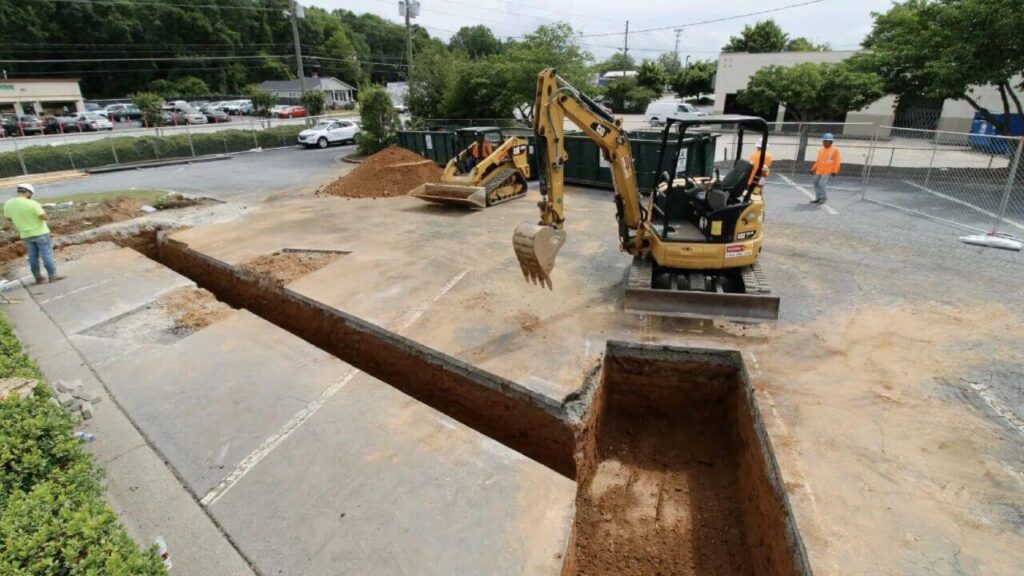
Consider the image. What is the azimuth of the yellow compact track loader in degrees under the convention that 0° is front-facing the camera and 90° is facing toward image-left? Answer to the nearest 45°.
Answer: approximately 45°

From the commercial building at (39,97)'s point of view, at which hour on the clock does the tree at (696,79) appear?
The tree is roughly at 10 o'clock from the commercial building.

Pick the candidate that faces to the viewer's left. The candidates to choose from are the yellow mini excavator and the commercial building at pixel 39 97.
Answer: the yellow mini excavator

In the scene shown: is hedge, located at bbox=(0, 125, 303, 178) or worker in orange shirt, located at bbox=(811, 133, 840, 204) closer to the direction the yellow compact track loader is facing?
the hedge

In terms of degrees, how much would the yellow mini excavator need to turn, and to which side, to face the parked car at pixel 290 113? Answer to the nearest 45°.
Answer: approximately 45° to its right

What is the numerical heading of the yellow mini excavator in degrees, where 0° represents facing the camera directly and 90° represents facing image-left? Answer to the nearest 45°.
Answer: approximately 90°

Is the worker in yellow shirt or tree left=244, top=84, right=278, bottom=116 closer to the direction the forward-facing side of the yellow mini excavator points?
the worker in yellow shirt

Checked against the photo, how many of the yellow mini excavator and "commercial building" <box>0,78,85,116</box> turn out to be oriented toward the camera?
1

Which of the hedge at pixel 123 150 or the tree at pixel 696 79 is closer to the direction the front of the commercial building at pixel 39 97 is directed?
the hedge
